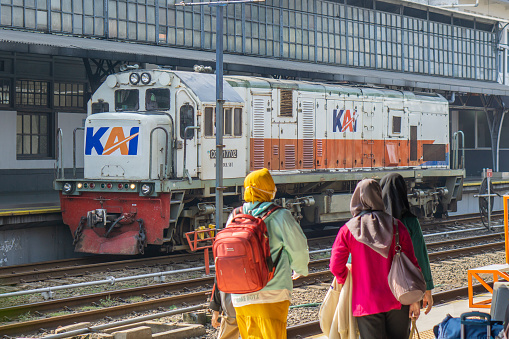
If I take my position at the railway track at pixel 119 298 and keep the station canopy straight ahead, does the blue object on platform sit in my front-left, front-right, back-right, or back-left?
back-right

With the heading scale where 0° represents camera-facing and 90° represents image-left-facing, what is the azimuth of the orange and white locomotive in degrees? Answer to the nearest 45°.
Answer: approximately 45°

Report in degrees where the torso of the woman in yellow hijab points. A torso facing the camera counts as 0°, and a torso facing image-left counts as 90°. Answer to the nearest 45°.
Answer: approximately 225°

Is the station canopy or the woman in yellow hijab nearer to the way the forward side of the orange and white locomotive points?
the woman in yellow hijab

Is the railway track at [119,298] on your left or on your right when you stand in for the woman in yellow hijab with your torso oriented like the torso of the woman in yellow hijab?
on your left

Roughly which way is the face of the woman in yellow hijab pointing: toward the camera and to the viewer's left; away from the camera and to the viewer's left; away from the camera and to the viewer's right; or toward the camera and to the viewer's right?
away from the camera and to the viewer's right

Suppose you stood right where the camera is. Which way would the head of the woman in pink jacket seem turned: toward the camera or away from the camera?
away from the camera

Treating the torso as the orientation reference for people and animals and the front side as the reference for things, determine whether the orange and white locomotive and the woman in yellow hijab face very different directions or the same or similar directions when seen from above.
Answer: very different directions

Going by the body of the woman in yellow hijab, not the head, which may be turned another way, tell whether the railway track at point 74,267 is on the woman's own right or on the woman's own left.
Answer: on the woman's own left

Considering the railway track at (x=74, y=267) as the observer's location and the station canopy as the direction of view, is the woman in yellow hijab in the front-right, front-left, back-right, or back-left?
back-right

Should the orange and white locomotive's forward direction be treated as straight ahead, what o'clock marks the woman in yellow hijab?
The woman in yellow hijab is roughly at 10 o'clock from the orange and white locomotive.
